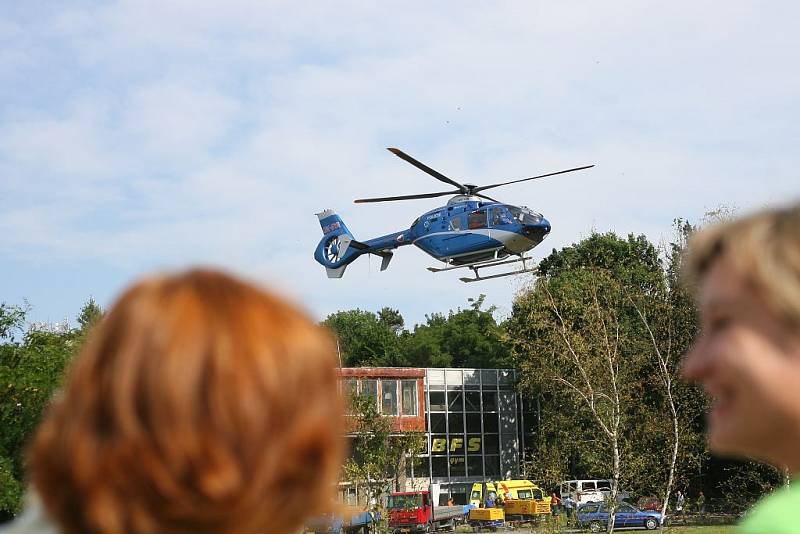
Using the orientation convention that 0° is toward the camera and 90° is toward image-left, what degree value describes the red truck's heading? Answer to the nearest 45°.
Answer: approximately 45°

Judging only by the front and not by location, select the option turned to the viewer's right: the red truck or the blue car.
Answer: the blue car

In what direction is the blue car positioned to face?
to the viewer's right

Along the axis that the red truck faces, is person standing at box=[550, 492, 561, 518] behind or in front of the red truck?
behind

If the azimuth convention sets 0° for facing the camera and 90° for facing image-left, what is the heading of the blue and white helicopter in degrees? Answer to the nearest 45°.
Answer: approximately 315°

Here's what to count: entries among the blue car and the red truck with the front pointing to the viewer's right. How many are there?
1

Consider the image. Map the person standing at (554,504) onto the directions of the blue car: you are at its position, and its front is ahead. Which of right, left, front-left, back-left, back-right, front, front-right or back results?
back-left

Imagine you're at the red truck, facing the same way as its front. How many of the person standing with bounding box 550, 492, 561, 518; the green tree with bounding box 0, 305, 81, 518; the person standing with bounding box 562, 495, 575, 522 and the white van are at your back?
3

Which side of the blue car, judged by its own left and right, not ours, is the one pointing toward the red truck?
back
